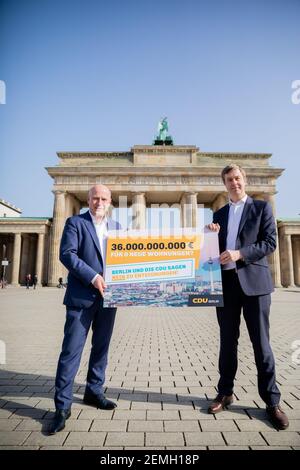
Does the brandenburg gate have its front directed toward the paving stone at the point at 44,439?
yes

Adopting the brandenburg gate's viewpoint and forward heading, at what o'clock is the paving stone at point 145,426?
The paving stone is roughly at 12 o'clock from the brandenburg gate.

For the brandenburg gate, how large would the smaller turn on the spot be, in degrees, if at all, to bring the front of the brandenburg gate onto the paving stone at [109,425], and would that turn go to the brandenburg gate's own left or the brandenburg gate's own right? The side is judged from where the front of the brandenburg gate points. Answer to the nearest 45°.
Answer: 0° — it already faces it

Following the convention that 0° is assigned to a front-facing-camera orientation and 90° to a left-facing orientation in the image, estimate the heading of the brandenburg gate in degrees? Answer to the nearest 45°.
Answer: approximately 0°

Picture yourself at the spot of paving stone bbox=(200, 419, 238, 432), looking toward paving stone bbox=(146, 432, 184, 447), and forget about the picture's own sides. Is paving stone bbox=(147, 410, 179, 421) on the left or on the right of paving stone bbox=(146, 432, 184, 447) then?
right

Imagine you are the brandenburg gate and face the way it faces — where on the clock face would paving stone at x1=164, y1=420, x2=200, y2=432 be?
The paving stone is roughly at 12 o'clock from the brandenburg gate.

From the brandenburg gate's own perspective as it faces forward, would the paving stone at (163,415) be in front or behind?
in front

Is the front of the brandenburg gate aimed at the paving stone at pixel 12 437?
yes

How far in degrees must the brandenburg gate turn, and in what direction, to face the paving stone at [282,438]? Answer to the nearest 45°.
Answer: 0° — it already faces it

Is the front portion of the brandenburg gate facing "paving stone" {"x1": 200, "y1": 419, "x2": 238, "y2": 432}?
yes

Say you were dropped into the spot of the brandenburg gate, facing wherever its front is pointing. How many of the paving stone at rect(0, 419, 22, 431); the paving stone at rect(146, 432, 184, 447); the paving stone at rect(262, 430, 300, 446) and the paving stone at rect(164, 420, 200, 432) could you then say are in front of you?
4
